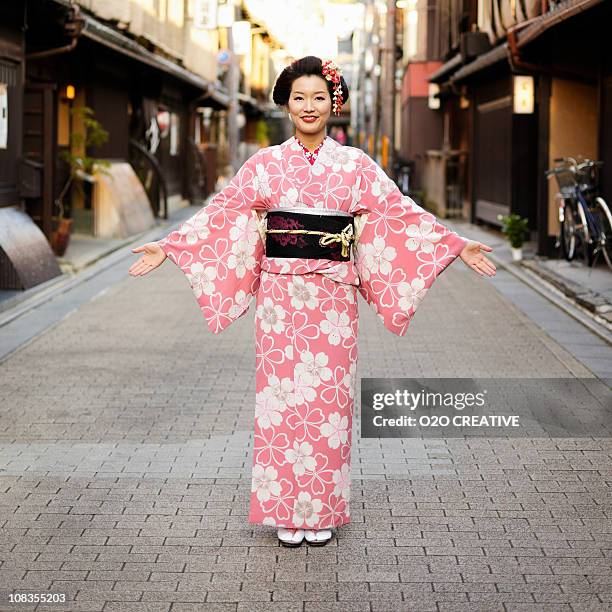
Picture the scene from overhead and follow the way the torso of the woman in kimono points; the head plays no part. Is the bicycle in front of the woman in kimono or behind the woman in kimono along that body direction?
behind

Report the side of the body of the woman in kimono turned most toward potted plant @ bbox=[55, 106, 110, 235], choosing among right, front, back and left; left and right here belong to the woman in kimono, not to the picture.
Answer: back

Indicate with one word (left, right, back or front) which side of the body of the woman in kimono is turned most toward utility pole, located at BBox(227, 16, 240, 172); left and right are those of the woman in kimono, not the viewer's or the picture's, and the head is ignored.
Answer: back

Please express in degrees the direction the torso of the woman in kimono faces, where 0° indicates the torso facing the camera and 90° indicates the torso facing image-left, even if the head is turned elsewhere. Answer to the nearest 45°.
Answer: approximately 0°

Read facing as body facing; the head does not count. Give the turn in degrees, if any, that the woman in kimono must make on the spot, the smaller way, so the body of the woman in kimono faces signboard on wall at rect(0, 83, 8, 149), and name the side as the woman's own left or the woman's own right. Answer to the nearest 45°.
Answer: approximately 180°
